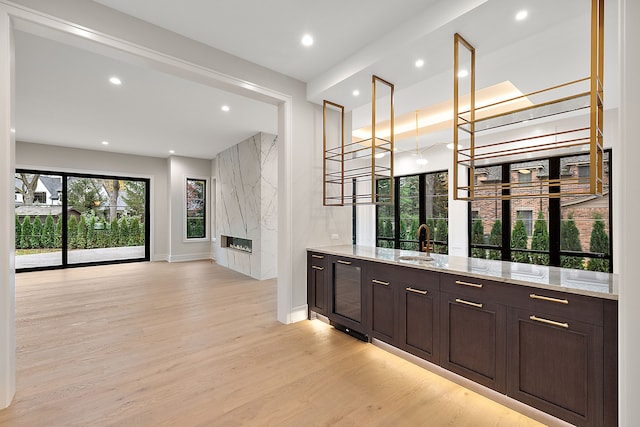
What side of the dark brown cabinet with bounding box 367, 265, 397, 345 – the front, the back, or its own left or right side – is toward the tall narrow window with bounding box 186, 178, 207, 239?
right

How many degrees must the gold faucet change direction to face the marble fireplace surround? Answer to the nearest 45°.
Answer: approximately 90° to its right

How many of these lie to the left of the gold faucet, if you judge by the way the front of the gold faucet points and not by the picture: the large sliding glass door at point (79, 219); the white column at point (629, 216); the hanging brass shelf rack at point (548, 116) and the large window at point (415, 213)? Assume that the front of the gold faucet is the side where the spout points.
2

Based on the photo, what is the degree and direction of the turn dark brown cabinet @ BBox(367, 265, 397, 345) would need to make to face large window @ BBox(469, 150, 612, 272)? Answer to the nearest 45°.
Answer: approximately 180°

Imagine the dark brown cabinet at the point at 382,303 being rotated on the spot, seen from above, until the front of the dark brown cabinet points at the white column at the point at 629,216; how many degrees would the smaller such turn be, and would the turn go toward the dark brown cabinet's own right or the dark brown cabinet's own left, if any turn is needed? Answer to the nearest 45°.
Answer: approximately 90° to the dark brown cabinet's own left

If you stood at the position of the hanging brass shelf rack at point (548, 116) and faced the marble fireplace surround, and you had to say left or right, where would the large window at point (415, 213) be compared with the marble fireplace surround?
right

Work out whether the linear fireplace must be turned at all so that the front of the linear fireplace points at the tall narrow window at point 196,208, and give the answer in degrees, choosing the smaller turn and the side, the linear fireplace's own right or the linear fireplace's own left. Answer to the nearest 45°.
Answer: approximately 90° to the linear fireplace's own right

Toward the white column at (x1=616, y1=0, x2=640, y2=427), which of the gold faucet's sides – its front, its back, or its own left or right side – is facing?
left
